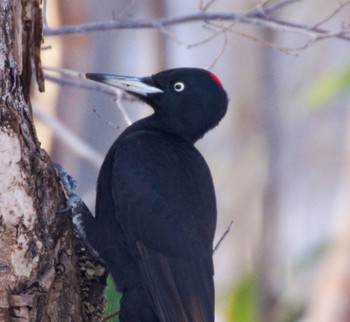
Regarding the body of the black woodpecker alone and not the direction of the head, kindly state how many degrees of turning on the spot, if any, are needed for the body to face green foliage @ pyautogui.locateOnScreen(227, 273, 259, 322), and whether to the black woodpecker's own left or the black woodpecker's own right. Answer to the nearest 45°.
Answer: approximately 90° to the black woodpecker's own right

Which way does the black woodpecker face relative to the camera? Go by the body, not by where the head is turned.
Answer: to the viewer's left
